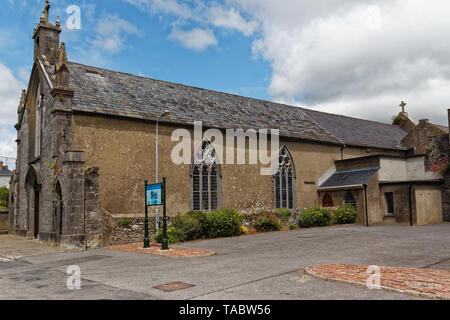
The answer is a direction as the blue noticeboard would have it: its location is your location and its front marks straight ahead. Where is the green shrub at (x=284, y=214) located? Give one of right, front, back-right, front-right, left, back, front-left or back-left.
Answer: back-left

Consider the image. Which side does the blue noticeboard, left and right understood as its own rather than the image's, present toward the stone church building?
back

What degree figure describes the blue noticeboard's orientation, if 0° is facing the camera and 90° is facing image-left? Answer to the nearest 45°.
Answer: approximately 0°

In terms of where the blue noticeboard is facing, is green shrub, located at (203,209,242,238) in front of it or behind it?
behind

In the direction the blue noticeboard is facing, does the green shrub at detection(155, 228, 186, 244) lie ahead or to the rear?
to the rear

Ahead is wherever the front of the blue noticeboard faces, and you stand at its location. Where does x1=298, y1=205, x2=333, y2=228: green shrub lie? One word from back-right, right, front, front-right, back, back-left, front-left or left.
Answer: back-left

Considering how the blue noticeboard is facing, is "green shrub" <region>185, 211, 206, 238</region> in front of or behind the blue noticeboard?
behind

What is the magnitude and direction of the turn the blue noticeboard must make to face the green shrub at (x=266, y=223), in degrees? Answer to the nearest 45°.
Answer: approximately 135° to its left

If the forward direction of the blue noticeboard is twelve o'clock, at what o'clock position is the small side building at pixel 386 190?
The small side building is roughly at 8 o'clock from the blue noticeboard.

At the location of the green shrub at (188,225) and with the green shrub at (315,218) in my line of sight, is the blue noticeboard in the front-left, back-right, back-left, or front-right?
back-right
